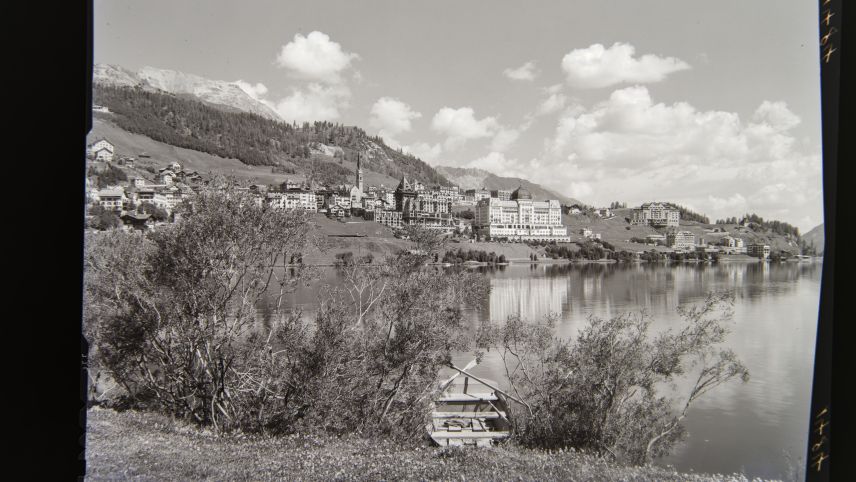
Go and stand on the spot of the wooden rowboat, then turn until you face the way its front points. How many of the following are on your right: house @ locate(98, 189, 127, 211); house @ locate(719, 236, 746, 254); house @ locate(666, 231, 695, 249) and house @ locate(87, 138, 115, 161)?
2

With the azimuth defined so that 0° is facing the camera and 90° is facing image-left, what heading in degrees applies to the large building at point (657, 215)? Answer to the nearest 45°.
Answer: approximately 0°

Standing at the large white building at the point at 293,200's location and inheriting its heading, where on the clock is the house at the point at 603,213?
The house is roughly at 9 o'clock from the large white building.

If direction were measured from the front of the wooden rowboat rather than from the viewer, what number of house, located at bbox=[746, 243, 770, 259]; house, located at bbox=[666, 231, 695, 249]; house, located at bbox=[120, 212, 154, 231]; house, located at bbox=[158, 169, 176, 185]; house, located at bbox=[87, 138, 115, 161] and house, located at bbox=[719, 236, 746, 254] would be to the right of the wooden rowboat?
3

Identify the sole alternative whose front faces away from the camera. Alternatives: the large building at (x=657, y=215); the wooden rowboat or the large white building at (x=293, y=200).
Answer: the wooden rowboat

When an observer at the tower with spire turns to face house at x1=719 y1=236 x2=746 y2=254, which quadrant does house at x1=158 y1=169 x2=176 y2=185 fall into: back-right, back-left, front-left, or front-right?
back-right

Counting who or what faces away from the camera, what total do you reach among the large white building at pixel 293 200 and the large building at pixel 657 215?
0

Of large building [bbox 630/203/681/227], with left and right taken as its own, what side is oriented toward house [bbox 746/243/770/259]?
left

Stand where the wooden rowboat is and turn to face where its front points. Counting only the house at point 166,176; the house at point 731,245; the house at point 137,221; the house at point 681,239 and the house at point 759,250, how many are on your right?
3

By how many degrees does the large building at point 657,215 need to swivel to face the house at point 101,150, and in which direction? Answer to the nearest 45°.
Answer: approximately 45° to its right

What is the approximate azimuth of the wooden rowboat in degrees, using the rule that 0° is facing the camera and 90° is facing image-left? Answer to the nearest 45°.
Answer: approximately 180°

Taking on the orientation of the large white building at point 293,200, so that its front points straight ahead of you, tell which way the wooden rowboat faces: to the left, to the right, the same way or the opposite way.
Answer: the opposite way
